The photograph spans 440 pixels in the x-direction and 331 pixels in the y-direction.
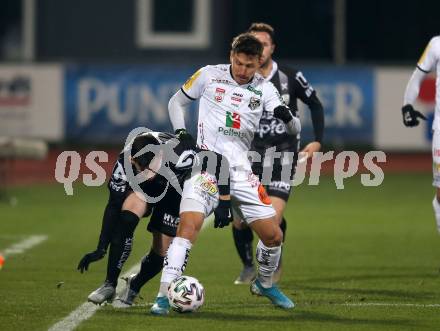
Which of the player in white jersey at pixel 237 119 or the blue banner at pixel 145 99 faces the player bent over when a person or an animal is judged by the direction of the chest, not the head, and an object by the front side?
the blue banner

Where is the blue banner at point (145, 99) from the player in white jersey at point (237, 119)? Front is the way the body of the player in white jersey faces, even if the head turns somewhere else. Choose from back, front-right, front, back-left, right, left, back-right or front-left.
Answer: back

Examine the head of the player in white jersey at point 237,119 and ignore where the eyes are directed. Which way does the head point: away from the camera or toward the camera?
toward the camera

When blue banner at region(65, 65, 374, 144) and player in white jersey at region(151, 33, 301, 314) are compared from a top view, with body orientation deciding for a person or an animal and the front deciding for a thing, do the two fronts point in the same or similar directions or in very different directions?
same or similar directions

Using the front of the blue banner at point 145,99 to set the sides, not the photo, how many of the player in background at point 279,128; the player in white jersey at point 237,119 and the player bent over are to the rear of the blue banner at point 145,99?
0

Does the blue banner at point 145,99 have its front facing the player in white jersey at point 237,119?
yes

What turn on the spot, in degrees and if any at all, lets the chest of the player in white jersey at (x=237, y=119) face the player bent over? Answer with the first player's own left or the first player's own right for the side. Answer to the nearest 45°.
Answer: approximately 90° to the first player's own right

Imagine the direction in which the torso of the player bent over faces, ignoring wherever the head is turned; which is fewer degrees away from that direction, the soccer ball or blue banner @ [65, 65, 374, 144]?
the soccer ball

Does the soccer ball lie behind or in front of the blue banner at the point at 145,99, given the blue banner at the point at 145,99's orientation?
in front

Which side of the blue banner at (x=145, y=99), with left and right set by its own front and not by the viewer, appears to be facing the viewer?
front

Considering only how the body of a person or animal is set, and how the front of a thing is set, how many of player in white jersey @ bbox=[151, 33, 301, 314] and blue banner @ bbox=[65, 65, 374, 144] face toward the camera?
2

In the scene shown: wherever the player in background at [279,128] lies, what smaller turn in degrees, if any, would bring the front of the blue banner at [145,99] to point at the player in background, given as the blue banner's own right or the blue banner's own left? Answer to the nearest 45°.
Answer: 0° — it already faces them

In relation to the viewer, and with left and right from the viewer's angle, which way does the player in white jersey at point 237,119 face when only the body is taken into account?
facing the viewer
